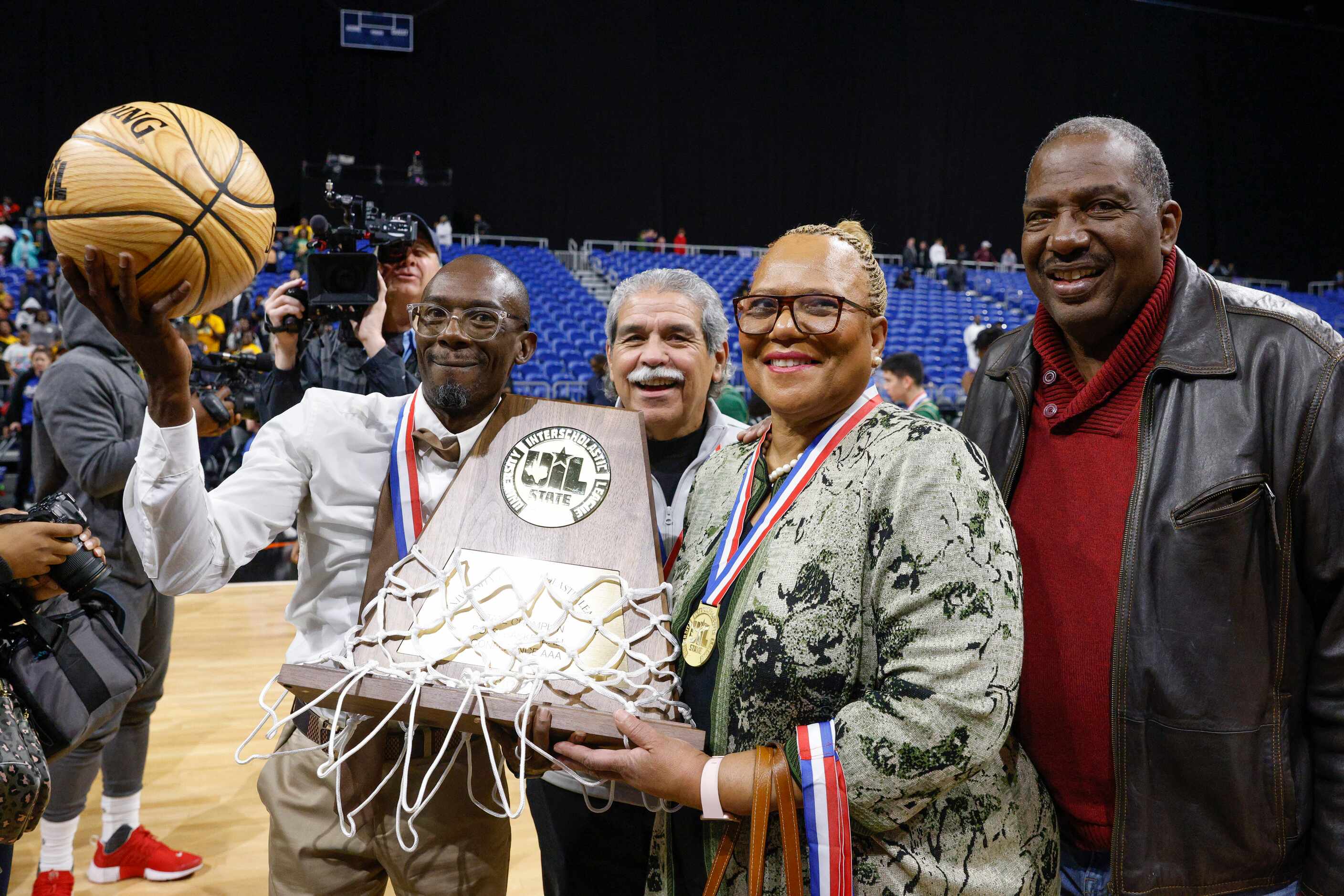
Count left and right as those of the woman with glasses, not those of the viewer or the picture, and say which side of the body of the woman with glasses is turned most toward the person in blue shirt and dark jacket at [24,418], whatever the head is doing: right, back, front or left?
right

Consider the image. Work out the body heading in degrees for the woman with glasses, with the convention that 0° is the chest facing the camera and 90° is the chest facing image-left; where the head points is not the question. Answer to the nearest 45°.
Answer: approximately 45°

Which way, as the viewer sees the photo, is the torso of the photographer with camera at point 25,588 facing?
to the viewer's right

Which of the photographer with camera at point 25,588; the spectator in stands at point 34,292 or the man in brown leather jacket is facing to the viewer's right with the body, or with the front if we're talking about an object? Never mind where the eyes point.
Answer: the photographer with camera

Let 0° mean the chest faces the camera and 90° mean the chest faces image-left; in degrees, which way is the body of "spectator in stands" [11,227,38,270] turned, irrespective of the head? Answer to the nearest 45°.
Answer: approximately 0°
